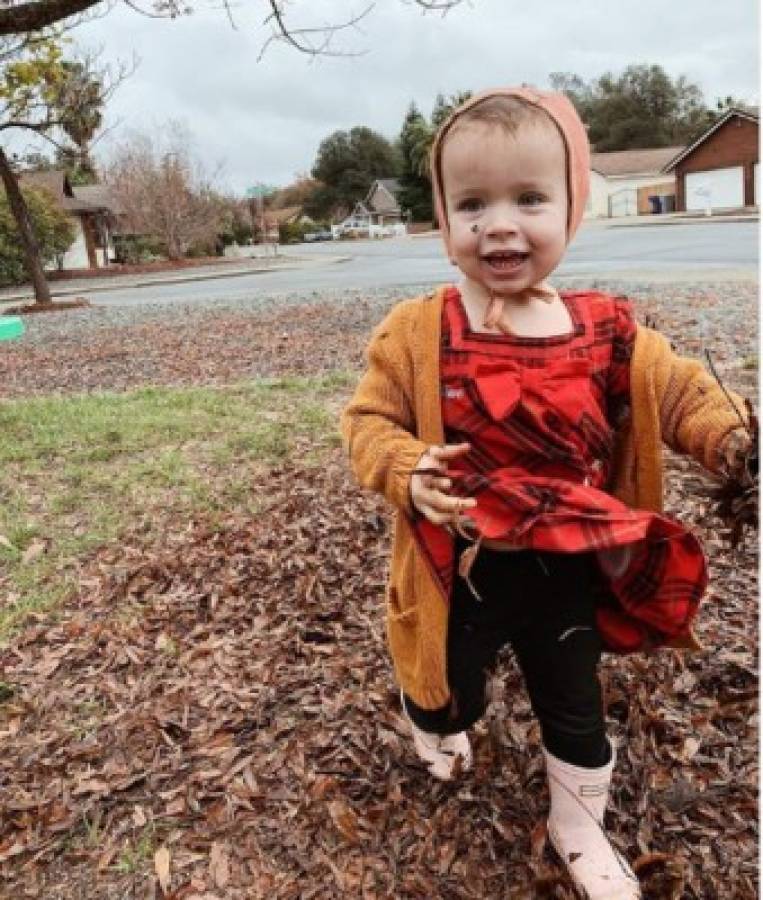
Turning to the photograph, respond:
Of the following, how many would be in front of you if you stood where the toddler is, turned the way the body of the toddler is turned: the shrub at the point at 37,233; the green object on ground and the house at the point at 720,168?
0

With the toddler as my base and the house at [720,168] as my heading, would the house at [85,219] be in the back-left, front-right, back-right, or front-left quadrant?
front-left

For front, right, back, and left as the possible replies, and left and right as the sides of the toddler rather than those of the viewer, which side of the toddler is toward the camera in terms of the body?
front

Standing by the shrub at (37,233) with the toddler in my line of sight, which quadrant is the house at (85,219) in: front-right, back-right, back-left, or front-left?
back-left

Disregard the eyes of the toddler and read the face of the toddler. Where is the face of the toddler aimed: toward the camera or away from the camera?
toward the camera

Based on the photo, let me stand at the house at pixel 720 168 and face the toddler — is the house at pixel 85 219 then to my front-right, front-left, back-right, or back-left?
front-right

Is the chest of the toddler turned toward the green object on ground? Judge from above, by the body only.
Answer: no

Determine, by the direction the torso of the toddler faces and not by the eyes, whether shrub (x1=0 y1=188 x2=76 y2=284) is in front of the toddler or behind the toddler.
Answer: behind

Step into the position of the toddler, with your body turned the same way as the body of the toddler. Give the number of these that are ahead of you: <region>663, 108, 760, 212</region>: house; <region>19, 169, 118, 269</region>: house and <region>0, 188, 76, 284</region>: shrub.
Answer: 0

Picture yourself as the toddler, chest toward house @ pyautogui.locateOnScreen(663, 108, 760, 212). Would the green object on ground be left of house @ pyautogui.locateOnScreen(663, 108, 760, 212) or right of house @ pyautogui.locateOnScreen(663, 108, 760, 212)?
left

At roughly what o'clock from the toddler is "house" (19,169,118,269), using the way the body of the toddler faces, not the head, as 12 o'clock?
The house is roughly at 5 o'clock from the toddler.

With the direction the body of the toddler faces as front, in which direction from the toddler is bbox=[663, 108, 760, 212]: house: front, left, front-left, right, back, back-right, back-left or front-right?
back
